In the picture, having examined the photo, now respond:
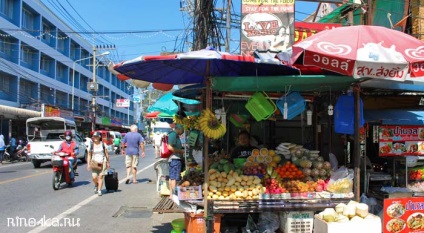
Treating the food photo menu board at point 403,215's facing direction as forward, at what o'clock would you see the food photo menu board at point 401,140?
the food photo menu board at point 401,140 is roughly at 6 o'clock from the food photo menu board at point 403,215.

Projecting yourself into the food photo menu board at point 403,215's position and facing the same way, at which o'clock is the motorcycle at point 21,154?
The motorcycle is roughly at 4 o'clock from the food photo menu board.

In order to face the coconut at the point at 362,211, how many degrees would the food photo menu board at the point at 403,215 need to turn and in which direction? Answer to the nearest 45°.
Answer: approximately 45° to its right

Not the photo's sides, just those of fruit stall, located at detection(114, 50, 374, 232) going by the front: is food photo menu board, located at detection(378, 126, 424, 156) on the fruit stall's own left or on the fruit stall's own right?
on the fruit stall's own left

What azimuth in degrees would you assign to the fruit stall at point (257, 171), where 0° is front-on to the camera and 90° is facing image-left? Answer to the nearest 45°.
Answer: approximately 0°

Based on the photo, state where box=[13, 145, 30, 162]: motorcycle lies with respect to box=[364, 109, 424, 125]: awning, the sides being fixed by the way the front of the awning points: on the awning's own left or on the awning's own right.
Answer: on the awning's own right

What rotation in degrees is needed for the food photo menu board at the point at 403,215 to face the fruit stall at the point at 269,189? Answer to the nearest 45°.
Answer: approximately 90° to its right
